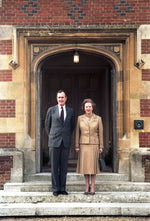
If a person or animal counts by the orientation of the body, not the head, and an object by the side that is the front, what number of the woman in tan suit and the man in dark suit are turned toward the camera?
2

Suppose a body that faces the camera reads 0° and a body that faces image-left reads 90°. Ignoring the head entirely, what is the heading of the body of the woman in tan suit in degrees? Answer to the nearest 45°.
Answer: approximately 0°

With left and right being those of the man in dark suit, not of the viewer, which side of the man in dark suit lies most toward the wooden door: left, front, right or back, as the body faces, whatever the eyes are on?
back

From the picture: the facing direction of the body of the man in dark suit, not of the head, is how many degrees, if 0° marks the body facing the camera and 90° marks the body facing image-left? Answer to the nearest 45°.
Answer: approximately 0°
